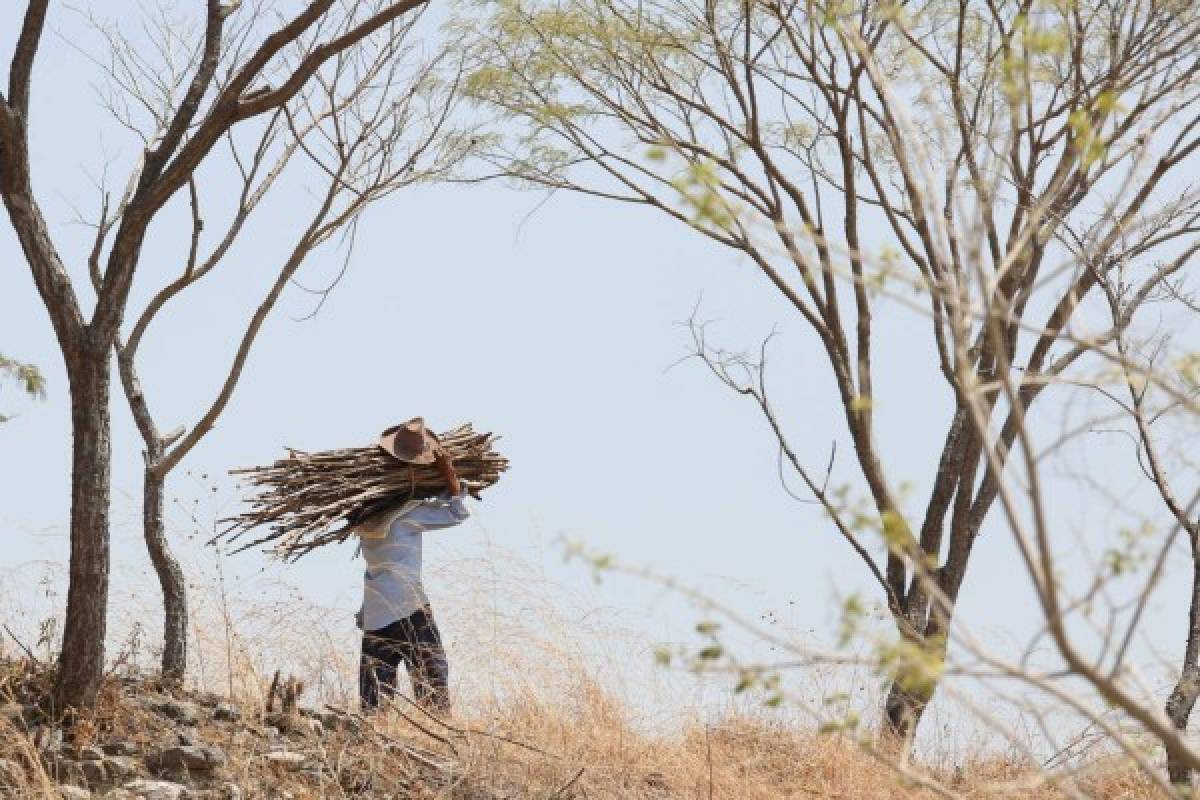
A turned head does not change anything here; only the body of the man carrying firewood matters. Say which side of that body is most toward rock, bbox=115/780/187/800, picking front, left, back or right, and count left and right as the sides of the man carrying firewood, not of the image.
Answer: back

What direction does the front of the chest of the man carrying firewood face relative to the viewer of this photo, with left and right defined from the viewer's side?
facing away from the viewer and to the right of the viewer

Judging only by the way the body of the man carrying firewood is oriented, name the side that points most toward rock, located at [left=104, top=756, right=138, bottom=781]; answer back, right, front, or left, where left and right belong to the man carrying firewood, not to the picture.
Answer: back

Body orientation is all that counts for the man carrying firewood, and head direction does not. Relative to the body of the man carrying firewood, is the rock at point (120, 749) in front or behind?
behind

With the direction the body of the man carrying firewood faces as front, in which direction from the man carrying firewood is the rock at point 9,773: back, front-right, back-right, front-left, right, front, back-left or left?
back

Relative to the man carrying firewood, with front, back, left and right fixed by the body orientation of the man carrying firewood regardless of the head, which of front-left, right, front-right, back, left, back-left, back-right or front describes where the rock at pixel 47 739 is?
back

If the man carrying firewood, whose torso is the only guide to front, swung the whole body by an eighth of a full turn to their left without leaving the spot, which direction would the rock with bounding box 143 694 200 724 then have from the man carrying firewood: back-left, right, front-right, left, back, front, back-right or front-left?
back-left

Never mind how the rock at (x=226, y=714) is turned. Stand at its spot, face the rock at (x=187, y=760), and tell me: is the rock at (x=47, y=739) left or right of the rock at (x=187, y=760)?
right

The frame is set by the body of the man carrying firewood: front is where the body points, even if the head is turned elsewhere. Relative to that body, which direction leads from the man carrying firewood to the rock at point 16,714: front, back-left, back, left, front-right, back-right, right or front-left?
back

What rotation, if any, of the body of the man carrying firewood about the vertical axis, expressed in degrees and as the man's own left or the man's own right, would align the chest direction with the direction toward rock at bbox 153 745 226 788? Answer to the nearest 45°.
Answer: approximately 180°

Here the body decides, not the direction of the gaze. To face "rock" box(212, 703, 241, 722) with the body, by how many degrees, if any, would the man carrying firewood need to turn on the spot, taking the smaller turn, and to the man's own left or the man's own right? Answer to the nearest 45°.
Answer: approximately 180°
